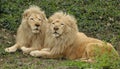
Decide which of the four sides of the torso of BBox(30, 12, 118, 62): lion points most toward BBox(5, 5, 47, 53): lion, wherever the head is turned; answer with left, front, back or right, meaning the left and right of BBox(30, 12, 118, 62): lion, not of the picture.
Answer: front

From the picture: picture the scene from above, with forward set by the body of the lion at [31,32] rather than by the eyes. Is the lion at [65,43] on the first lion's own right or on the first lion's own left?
on the first lion's own left

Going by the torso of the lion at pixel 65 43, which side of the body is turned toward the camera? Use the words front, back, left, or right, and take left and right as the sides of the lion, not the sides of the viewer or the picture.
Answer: left

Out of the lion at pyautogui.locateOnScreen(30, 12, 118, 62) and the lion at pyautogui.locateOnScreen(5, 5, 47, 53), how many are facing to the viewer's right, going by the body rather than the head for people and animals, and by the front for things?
0
